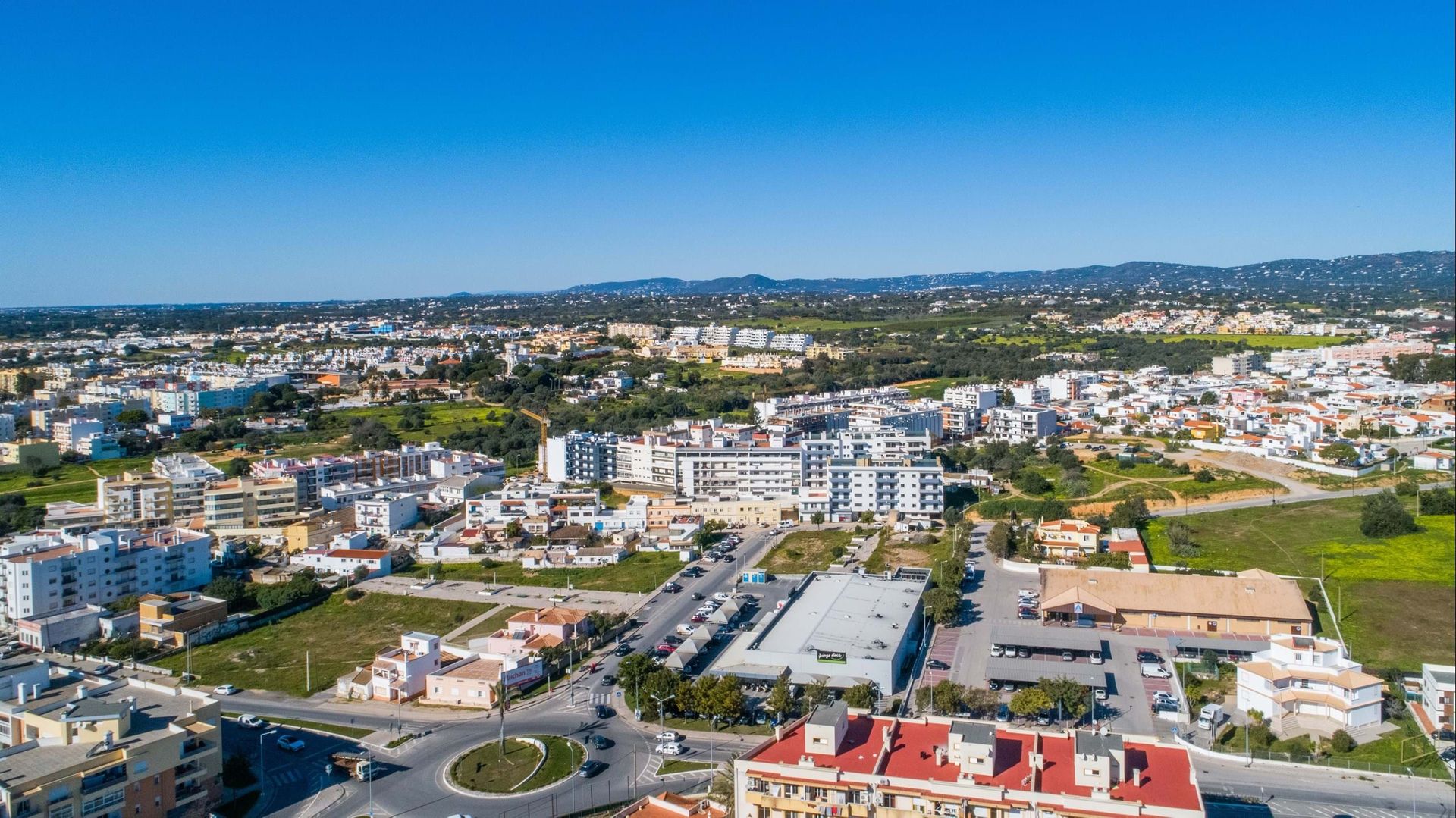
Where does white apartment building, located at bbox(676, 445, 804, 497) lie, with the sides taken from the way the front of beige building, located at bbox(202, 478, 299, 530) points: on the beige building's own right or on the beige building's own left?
on the beige building's own left

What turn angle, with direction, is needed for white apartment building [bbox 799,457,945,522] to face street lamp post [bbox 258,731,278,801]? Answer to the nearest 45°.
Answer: approximately 45° to its right

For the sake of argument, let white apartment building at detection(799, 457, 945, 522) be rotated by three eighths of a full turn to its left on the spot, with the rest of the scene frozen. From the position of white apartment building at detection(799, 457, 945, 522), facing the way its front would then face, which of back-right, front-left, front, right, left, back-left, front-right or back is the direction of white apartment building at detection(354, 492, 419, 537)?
back-left

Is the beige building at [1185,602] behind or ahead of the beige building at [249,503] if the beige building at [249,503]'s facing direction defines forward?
ahead

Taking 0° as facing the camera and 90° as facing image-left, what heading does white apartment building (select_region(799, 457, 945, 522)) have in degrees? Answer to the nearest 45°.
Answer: approximately 0°

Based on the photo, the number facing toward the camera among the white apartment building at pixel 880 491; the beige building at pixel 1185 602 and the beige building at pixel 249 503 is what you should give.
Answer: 3

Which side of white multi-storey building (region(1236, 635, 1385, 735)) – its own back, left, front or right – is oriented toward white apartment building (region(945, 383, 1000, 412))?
back

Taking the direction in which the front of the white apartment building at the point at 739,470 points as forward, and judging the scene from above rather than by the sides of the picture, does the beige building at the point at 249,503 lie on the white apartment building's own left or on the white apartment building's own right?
on the white apartment building's own right

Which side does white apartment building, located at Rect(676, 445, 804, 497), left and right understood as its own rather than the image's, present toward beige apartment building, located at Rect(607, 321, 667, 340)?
back

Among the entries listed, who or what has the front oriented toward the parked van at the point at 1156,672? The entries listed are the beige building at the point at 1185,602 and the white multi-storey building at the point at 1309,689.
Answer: the beige building
